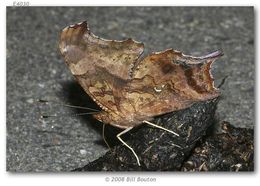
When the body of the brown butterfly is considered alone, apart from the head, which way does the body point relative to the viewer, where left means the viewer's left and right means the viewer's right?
facing to the left of the viewer
